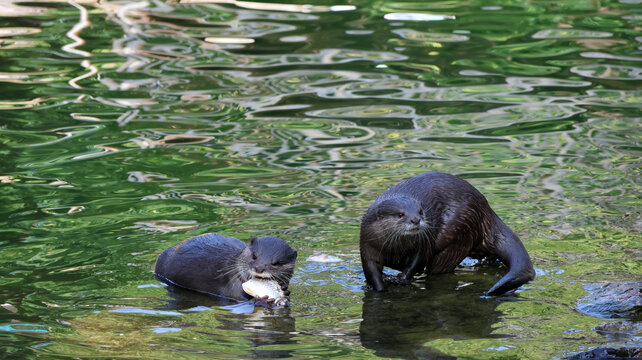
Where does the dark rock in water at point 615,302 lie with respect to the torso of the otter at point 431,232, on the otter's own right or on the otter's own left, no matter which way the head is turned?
on the otter's own left

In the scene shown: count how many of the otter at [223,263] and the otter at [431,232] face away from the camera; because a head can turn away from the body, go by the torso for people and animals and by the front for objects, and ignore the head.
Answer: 0

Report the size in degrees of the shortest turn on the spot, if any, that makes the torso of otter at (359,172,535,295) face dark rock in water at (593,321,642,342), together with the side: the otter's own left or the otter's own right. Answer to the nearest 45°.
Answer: approximately 90° to the otter's own left

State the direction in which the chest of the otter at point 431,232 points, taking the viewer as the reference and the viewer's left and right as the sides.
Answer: facing the viewer and to the left of the viewer

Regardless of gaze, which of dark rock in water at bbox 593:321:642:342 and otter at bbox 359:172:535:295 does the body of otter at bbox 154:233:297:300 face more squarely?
the dark rock in water

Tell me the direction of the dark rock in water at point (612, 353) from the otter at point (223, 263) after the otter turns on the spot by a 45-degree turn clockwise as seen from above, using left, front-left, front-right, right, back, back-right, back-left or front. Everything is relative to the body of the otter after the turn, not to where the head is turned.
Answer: front-left

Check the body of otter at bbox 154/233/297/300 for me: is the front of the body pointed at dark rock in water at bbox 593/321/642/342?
yes

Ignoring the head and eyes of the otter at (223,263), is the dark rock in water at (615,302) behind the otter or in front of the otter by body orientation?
in front

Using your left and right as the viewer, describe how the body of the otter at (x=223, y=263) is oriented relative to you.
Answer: facing the viewer and to the right of the viewer

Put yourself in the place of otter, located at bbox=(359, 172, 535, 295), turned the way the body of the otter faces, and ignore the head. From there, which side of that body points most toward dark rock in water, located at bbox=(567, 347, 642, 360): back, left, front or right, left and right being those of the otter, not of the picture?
left
